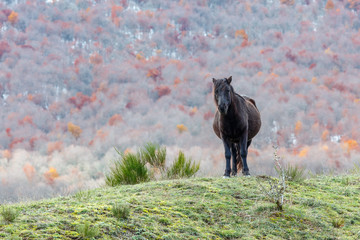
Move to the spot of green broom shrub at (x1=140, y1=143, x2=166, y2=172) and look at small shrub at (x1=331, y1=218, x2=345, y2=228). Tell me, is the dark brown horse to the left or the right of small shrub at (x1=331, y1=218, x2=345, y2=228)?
left

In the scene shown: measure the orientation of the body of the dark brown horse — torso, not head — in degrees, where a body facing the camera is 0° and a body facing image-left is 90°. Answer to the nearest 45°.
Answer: approximately 0°

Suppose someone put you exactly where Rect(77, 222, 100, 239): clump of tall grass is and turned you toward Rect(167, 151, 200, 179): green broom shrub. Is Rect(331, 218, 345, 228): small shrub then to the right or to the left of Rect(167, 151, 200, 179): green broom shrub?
right

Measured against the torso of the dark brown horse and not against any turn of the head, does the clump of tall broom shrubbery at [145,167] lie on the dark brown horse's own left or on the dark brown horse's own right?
on the dark brown horse's own right

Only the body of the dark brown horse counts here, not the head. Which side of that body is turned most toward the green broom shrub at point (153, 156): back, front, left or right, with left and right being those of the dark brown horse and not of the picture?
right

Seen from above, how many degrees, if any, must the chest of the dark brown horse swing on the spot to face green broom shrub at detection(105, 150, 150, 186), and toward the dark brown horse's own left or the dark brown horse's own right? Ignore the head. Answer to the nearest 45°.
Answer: approximately 45° to the dark brown horse's own right

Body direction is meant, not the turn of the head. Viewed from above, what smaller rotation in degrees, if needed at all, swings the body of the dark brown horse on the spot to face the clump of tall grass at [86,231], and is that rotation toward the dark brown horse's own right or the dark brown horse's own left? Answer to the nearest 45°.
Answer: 0° — it already faces it
